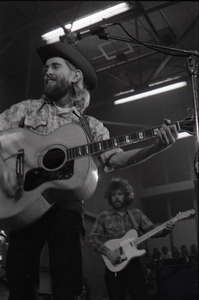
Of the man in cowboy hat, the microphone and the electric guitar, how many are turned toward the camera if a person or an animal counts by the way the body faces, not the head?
2

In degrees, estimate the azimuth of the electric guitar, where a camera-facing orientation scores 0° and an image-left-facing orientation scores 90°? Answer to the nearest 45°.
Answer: approximately 0°

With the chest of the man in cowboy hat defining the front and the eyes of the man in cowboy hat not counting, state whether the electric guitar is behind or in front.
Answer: behind

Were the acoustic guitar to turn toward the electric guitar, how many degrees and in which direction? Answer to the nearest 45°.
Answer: approximately 180°

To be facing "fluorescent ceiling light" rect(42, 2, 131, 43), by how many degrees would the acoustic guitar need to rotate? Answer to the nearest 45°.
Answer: approximately 180°

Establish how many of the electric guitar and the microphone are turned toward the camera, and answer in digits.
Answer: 1

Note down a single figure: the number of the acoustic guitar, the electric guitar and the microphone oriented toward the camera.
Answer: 2

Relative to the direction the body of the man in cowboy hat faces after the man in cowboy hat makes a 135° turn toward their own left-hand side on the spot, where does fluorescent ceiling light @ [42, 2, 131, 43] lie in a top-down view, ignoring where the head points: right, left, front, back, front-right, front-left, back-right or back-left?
front-left

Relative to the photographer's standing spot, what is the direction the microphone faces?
facing to the left of the viewer
